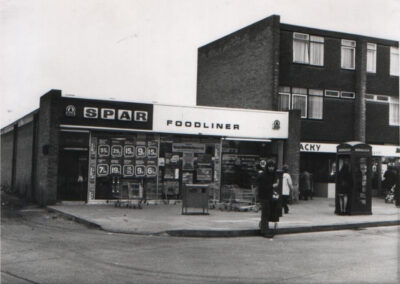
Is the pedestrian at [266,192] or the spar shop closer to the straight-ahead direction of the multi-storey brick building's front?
the pedestrian

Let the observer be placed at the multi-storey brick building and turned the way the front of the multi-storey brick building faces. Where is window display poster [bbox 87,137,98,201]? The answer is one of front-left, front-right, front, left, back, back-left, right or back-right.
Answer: right

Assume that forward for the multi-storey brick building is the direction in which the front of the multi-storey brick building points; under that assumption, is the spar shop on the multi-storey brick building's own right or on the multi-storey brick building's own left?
on the multi-storey brick building's own right

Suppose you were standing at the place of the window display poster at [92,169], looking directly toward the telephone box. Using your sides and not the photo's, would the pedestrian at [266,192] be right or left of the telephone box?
right

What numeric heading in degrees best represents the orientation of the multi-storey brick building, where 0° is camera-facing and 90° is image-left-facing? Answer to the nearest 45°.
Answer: approximately 315°
